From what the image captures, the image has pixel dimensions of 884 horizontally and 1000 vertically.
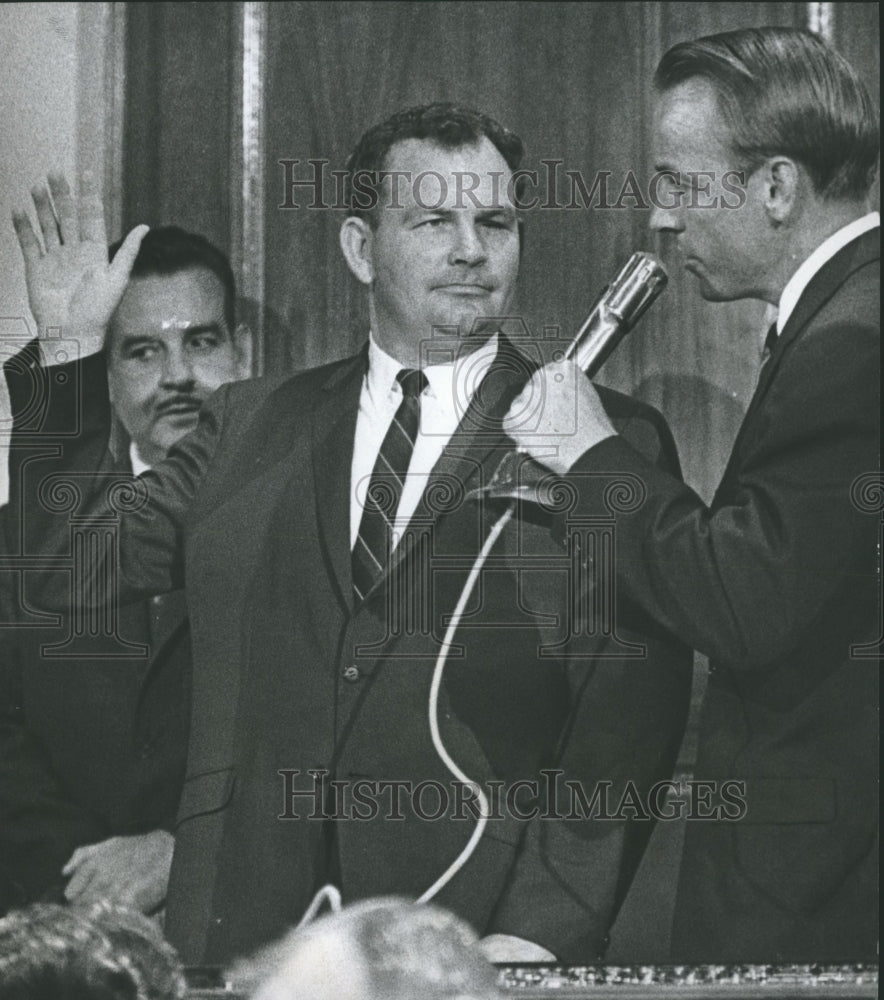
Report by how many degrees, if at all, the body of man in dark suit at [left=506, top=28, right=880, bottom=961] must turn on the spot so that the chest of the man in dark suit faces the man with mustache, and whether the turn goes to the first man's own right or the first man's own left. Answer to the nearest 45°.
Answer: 0° — they already face them

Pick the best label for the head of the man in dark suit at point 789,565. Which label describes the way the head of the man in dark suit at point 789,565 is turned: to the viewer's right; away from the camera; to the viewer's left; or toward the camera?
to the viewer's left

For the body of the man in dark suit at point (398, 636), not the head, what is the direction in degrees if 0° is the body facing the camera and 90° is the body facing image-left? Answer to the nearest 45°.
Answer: approximately 0°

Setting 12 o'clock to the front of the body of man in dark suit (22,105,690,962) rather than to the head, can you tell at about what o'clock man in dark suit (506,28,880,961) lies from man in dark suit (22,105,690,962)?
man in dark suit (506,28,880,961) is roughly at 9 o'clock from man in dark suit (22,105,690,962).

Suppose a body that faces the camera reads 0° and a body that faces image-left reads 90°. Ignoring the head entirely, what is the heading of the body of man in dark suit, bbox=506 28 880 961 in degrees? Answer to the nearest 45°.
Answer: approximately 90°

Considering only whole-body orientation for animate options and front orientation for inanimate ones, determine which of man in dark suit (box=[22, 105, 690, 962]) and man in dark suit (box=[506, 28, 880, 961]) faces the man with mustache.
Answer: man in dark suit (box=[506, 28, 880, 961])

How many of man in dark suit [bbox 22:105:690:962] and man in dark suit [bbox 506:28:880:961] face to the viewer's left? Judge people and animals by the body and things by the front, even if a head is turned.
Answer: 1

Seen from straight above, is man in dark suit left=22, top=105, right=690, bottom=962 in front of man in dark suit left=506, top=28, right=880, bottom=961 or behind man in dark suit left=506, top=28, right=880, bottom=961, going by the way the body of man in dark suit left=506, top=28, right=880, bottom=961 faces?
in front

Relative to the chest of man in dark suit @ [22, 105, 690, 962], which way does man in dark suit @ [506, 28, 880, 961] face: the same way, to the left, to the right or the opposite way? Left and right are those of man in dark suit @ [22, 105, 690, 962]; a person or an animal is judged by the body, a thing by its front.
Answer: to the right

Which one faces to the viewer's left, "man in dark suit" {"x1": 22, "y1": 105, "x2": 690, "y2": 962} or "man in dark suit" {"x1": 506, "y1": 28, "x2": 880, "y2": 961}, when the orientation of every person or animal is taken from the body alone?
"man in dark suit" {"x1": 506, "y1": 28, "x2": 880, "y2": 961}
